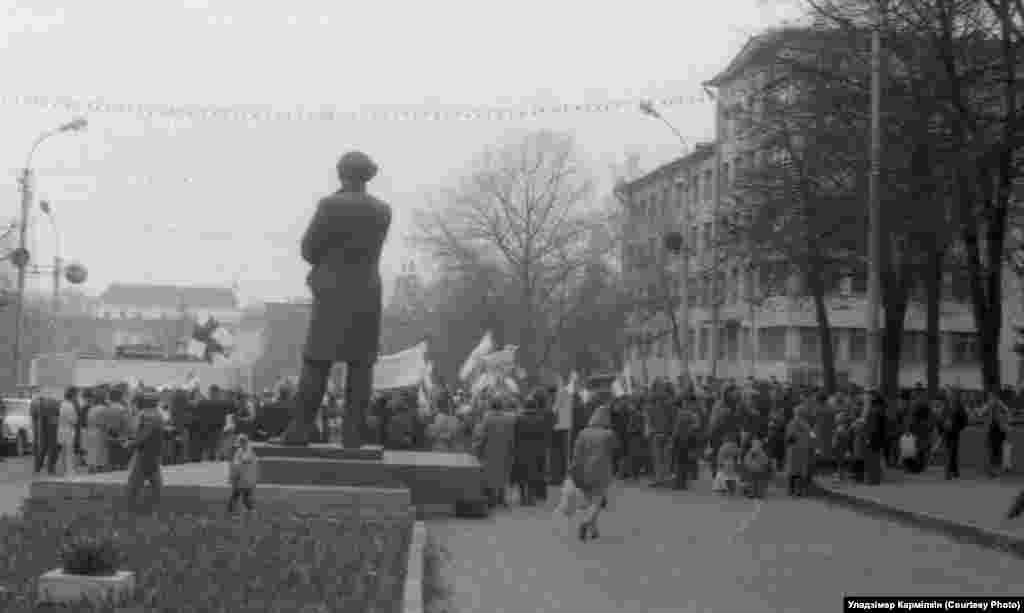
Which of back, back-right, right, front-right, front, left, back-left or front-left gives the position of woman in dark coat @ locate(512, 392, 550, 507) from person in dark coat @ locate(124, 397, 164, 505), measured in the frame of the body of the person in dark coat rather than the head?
back-right
